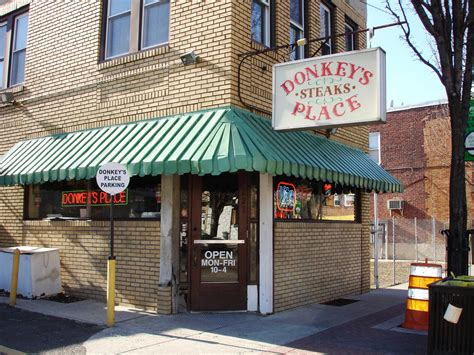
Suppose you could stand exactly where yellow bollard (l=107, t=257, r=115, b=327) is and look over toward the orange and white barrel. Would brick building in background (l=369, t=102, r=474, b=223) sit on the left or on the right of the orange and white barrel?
left

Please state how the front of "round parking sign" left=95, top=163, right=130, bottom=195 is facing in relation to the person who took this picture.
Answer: facing the viewer

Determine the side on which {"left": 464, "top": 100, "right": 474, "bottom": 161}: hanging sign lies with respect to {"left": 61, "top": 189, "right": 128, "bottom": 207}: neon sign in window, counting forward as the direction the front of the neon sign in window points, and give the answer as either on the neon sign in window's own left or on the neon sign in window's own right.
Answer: on the neon sign in window's own left

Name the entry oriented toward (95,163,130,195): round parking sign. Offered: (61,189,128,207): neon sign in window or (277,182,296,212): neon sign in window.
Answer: (61,189,128,207): neon sign in window

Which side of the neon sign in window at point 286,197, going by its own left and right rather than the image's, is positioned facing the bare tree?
front

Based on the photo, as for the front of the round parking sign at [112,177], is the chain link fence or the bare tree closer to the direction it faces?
the bare tree

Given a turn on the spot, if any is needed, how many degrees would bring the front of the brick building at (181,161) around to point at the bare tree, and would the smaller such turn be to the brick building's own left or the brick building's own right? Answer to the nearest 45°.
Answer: approximately 45° to the brick building's own left

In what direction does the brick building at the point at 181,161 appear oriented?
toward the camera

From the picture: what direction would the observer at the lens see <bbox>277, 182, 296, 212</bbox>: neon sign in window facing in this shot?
facing the viewer and to the right of the viewer

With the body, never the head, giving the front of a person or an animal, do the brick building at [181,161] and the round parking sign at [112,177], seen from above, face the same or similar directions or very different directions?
same or similar directions

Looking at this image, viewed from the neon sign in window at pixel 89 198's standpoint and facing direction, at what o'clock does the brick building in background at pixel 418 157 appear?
The brick building in background is roughly at 8 o'clock from the neon sign in window.

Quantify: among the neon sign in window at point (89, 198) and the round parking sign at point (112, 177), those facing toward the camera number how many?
2
